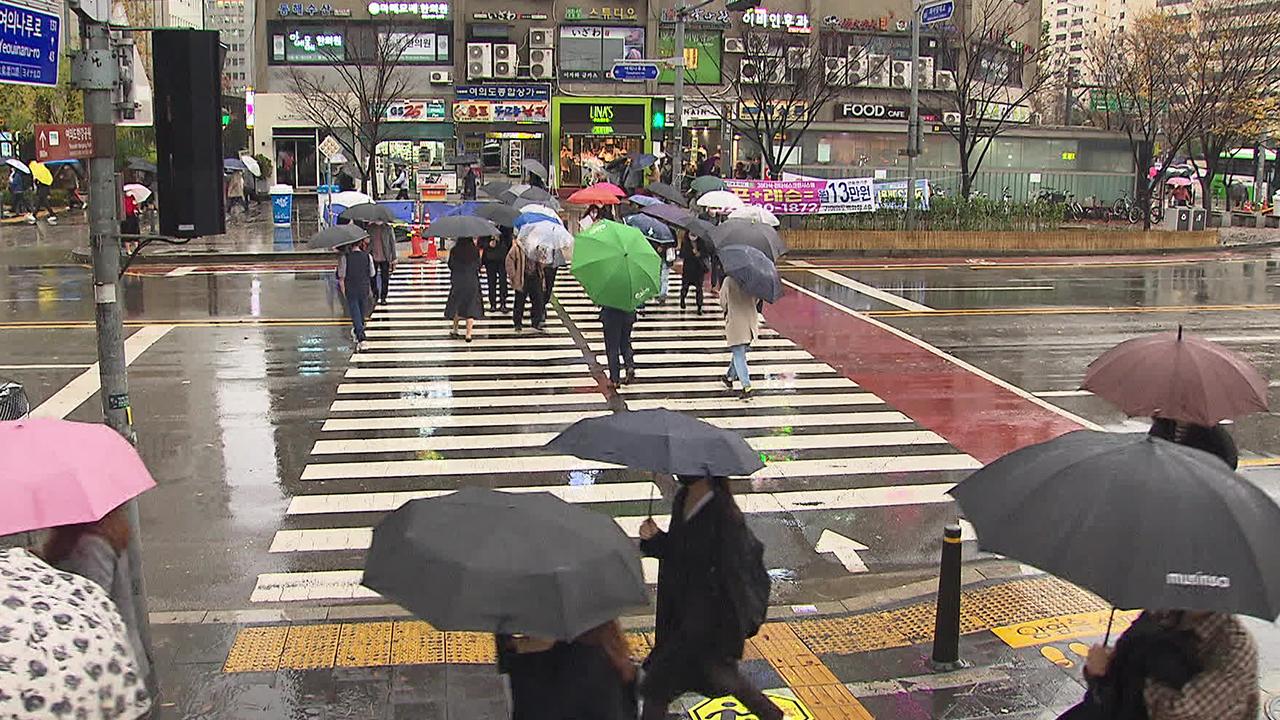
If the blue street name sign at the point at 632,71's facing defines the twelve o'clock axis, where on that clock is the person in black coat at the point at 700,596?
The person in black coat is roughly at 12 o'clock from the blue street name sign.

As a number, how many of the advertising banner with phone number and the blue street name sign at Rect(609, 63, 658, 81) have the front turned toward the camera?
2

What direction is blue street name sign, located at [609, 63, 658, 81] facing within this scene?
toward the camera

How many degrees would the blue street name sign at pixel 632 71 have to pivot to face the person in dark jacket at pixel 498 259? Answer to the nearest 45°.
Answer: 0° — it already faces them

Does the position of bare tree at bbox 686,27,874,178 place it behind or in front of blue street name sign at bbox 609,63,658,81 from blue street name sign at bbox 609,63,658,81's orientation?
behind

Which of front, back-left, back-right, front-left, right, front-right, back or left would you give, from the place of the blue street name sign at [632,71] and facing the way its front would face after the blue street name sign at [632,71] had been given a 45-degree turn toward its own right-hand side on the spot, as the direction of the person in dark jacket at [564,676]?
front-left

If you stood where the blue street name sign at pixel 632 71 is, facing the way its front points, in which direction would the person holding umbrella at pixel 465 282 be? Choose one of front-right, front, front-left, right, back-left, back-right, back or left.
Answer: front

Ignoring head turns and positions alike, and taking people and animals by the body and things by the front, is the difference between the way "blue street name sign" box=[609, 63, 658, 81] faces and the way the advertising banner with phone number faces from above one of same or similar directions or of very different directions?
same or similar directions

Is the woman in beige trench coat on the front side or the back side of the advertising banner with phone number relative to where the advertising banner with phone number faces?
on the front side

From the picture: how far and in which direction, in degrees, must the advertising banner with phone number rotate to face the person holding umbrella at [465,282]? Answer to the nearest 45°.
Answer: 0° — it already faces them

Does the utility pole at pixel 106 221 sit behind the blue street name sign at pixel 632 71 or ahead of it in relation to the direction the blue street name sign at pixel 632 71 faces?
ahead

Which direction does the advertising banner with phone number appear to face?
toward the camera
